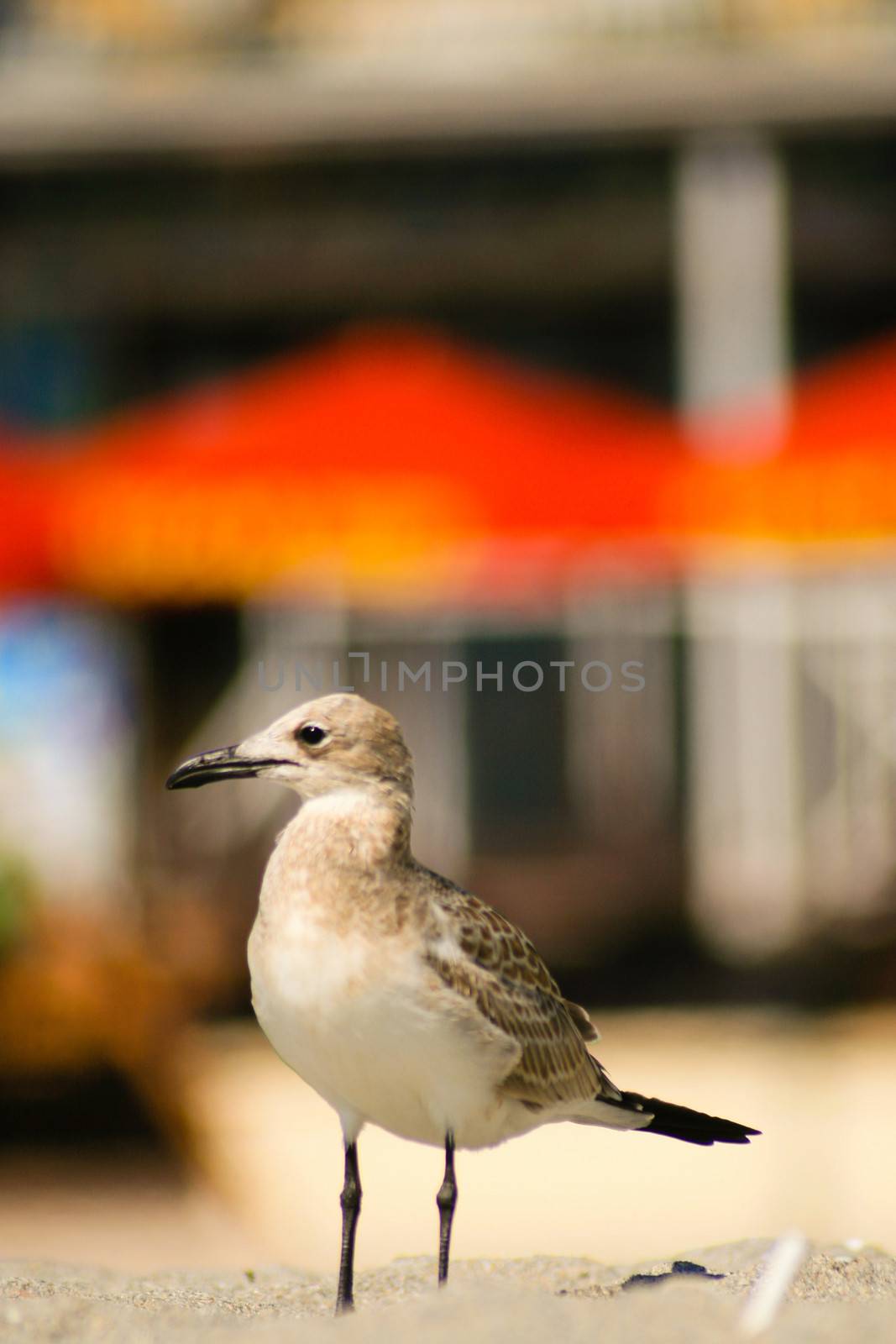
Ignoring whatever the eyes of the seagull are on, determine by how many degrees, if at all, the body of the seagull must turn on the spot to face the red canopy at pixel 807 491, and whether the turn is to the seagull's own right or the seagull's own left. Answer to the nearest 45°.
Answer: approximately 135° to the seagull's own right

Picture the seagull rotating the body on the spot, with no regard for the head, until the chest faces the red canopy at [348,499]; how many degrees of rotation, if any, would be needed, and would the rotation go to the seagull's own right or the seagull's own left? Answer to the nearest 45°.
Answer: approximately 135° to the seagull's own right

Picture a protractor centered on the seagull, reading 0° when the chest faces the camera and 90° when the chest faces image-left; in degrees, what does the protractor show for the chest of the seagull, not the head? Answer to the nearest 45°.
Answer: approximately 45°

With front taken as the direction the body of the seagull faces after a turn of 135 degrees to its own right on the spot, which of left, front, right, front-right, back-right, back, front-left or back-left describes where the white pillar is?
front
